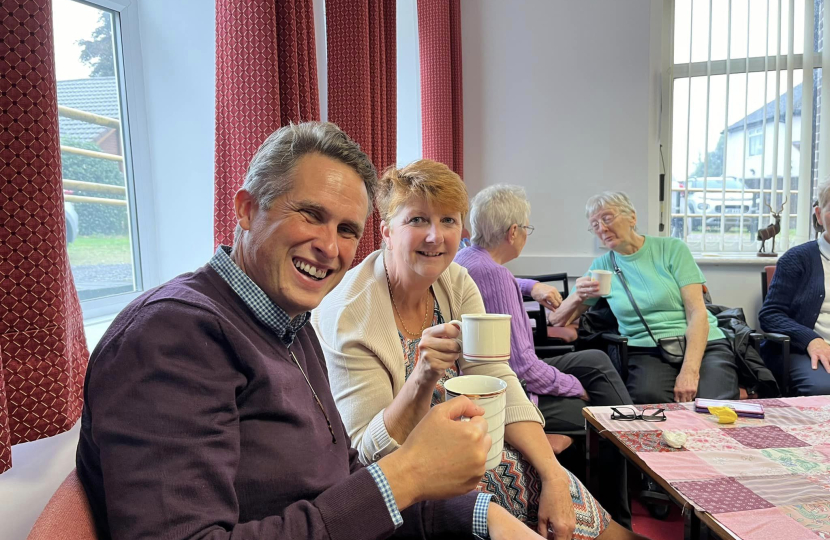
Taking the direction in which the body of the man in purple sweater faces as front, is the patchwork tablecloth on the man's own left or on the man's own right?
on the man's own left

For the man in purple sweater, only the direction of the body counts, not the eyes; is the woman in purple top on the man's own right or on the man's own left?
on the man's own left

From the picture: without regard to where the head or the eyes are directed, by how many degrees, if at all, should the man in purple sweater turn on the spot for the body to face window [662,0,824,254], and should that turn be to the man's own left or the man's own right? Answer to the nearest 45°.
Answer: approximately 90° to the man's own left

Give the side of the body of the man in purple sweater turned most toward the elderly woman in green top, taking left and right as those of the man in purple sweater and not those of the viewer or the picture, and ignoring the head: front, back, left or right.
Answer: left

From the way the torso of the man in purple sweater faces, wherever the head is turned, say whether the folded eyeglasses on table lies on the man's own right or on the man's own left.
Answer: on the man's own left

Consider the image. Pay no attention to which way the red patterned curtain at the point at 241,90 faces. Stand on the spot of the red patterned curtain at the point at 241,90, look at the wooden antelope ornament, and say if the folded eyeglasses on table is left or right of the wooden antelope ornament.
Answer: right

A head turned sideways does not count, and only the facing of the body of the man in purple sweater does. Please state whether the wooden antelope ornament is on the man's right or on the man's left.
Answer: on the man's left

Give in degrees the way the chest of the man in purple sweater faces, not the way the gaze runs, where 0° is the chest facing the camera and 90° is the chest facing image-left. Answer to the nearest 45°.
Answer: approximately 315°

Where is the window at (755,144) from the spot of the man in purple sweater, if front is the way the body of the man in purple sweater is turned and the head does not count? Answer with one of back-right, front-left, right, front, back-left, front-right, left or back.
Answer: left

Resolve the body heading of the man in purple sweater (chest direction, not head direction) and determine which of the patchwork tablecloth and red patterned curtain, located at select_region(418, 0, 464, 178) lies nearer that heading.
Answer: the patchwork tablecloth

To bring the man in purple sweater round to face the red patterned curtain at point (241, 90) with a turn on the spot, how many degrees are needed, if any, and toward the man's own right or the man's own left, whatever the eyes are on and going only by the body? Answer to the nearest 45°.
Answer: approximately 135° to the man's own left
